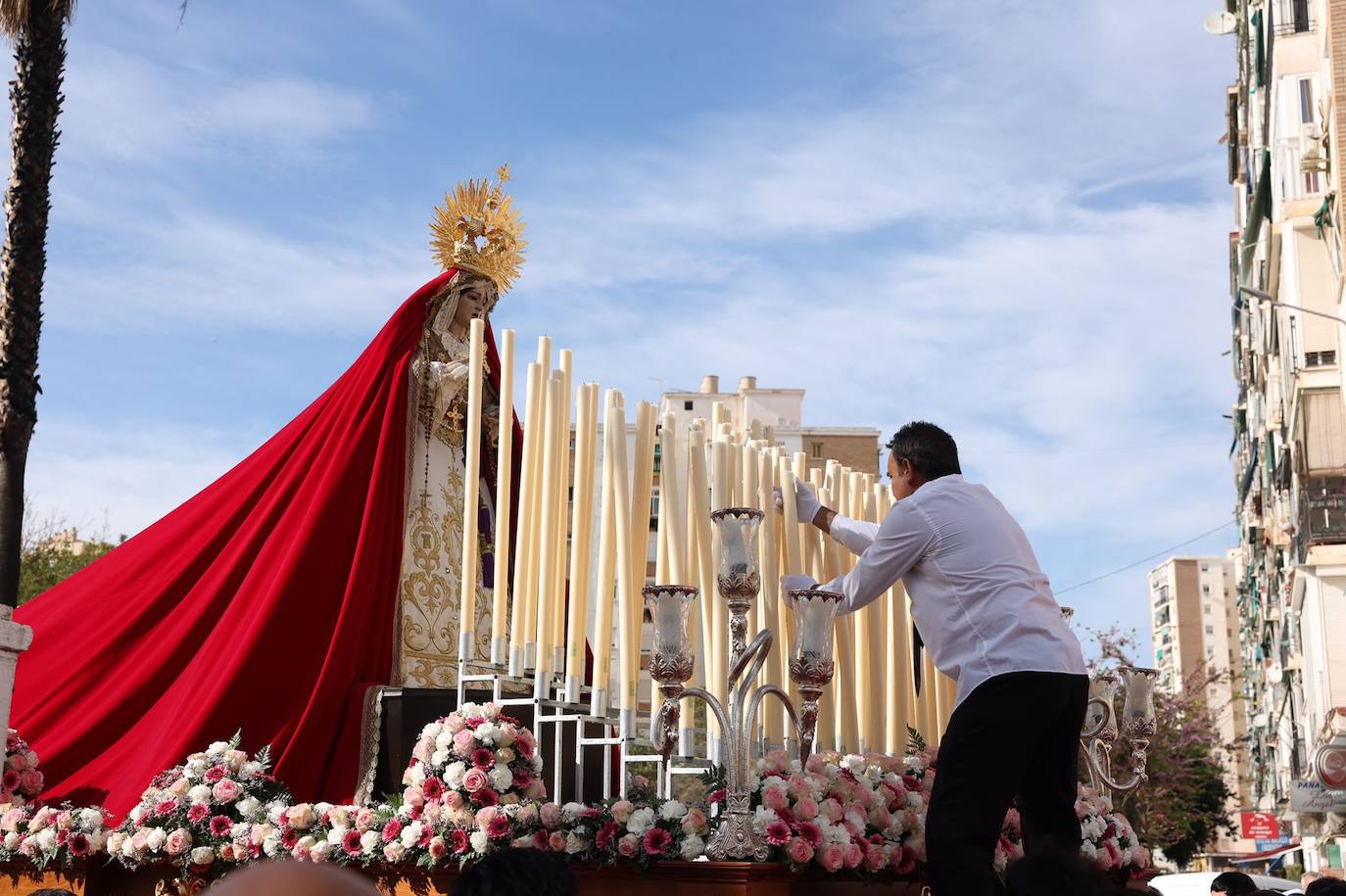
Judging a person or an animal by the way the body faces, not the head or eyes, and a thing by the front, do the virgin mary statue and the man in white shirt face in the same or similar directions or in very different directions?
very different directions

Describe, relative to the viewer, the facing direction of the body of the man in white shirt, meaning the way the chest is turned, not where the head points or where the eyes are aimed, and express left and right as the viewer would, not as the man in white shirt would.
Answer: facing away from the viewer and to the left of the viewer

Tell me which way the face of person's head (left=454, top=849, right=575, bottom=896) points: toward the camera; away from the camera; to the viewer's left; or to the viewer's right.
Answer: away from the camera

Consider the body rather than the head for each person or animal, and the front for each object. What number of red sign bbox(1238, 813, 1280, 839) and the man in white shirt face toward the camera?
1

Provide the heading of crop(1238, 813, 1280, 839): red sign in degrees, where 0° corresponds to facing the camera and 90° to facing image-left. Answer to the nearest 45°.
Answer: approximately 0°

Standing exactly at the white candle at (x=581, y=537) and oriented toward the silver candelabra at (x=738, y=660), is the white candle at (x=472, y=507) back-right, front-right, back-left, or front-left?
back-right

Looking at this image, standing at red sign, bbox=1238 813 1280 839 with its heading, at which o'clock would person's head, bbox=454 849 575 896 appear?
The person's head is roughly at 12 o'clock from the red sign.

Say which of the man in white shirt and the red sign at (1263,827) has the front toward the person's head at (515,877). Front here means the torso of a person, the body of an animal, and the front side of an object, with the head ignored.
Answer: the red sign

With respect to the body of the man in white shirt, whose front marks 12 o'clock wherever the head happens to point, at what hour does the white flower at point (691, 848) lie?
The white flower is roughly at 11 o'clock from the man in white shirt.

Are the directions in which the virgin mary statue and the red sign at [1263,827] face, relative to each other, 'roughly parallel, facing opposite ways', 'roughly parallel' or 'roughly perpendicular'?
roughly perpendicular

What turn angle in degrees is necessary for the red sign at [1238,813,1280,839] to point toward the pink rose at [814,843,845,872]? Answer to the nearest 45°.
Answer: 0° — it already faces it

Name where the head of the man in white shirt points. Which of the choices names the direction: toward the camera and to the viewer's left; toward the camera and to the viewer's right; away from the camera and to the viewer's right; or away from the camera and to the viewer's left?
away from the camera and to the viewer's left

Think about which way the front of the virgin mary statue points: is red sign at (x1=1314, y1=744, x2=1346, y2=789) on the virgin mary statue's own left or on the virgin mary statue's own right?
on the virgin mary statue's own left
